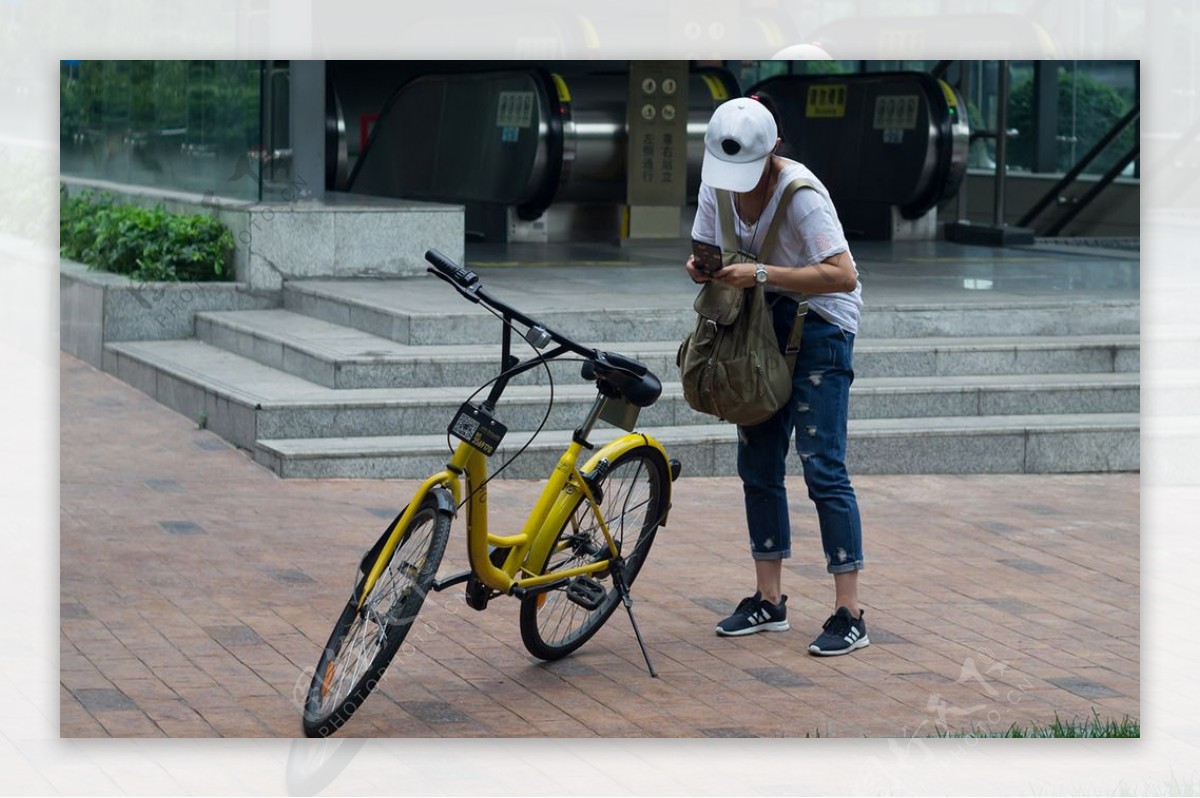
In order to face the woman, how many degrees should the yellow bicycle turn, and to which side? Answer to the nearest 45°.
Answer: approximately 180°

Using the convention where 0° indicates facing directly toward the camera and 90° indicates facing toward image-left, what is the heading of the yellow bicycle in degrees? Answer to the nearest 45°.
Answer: approximately 45°

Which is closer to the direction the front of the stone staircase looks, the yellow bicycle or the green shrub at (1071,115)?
the yellow bicycle

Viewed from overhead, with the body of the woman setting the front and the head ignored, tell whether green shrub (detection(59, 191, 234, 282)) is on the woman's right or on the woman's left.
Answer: on the woman's right

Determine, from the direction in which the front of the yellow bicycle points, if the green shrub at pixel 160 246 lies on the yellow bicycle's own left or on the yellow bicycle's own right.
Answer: on the yellow bicycle's own right

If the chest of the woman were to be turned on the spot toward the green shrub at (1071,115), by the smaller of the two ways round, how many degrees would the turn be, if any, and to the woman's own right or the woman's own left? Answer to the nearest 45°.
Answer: approximately 135° to the woman's own right

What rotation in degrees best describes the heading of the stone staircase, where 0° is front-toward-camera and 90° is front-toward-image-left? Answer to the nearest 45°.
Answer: approximately 0°

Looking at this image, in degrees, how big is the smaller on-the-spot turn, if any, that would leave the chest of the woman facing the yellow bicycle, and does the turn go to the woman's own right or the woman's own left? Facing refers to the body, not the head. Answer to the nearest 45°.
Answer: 0° — they already face it

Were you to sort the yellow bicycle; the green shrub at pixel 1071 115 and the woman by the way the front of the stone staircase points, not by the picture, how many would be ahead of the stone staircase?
2

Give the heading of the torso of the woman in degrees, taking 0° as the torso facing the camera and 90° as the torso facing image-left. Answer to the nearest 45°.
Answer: approximately 45°
